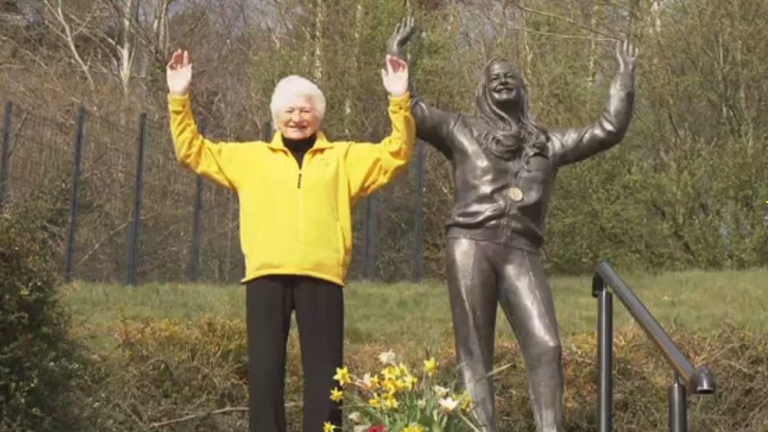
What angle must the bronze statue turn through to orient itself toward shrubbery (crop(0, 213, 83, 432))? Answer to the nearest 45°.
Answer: approximately 90° to its right

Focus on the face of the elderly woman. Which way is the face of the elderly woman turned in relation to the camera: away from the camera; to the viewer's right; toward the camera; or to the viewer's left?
toward the camera

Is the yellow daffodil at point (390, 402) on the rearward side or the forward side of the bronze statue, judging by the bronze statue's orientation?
on the forward side

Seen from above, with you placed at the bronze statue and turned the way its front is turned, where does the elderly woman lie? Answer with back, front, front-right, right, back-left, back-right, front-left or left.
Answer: front-right

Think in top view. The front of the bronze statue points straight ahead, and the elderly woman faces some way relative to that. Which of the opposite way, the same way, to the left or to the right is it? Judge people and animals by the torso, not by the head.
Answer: the same way

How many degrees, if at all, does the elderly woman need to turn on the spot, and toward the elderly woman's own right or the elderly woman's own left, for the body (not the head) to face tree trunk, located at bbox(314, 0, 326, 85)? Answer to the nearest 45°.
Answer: approximately 180°

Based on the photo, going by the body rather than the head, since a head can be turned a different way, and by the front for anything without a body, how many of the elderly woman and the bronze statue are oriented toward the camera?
2

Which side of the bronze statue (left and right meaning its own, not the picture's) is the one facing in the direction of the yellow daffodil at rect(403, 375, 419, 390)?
front

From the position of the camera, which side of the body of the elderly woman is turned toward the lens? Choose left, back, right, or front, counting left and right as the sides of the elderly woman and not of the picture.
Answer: front

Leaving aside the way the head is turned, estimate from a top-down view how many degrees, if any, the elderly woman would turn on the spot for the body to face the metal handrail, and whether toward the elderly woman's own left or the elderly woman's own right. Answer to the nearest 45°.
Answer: approximately 90° to the elderly woman's own left

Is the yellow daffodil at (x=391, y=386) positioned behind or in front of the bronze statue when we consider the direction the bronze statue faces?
in front
